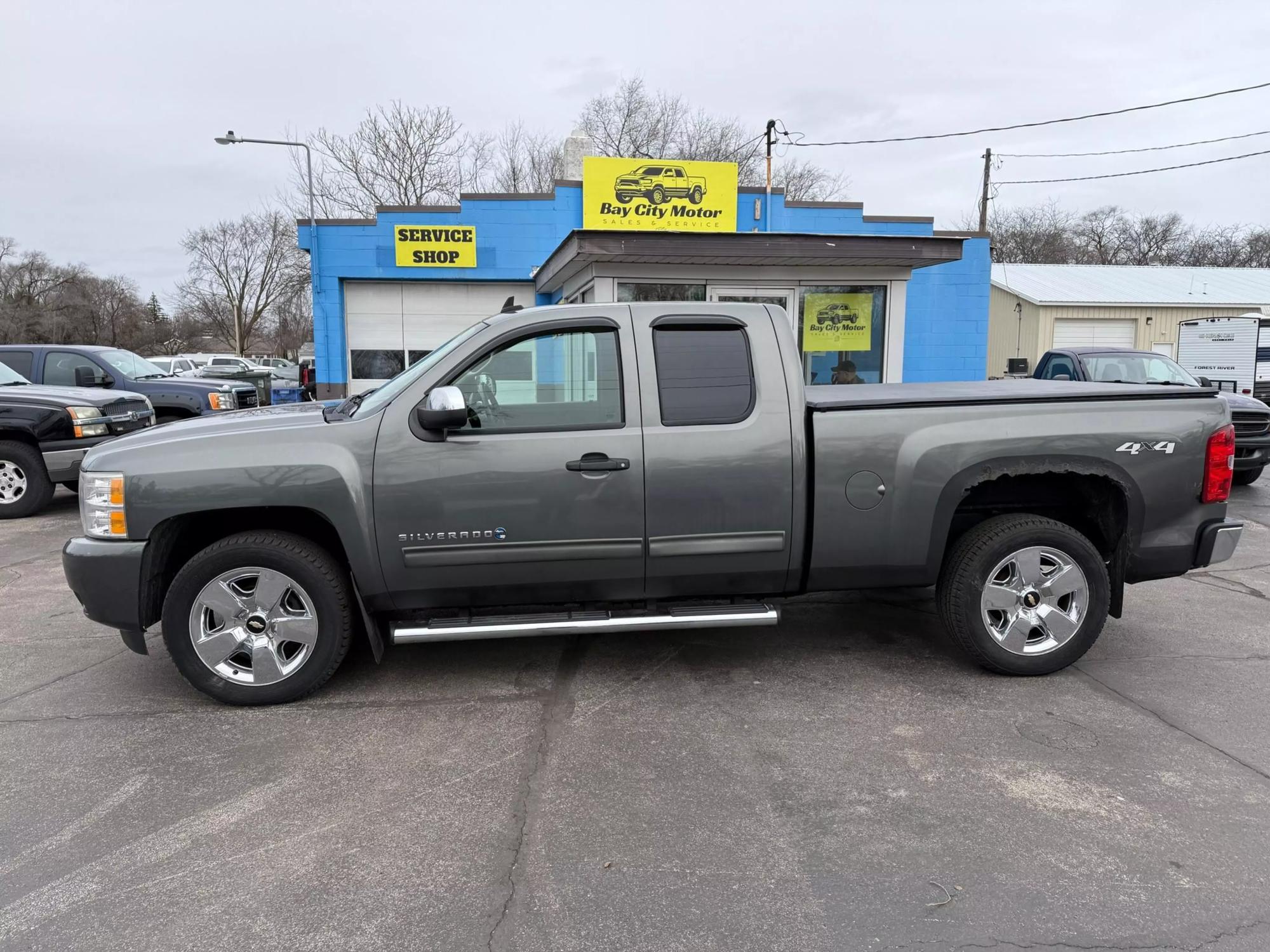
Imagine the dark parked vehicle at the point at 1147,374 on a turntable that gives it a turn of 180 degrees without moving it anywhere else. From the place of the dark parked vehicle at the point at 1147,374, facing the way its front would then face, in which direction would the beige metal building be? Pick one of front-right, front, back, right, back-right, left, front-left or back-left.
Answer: front-right

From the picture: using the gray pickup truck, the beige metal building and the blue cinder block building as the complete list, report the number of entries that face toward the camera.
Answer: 2

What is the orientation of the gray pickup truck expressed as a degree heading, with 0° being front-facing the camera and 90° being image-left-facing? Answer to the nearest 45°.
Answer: approximately 90°

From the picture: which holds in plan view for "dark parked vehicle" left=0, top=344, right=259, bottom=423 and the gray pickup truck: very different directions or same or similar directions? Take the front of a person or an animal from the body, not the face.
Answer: very different directions

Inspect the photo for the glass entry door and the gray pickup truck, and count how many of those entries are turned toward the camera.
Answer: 1

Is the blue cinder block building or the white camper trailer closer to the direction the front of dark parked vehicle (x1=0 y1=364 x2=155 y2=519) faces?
the white camper trailer

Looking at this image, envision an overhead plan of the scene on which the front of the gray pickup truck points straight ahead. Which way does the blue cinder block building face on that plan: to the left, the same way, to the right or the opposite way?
to the left

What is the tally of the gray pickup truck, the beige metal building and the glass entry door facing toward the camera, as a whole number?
2

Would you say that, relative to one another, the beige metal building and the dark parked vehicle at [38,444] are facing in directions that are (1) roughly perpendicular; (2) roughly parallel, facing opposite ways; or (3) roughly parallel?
roughly perpendicular

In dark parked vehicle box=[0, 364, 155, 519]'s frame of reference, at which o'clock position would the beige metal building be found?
The beige metal building is roughly at 10 o'clock from the dark parked vehicle.

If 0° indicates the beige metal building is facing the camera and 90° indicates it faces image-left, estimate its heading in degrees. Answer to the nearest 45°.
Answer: approximately 0°
